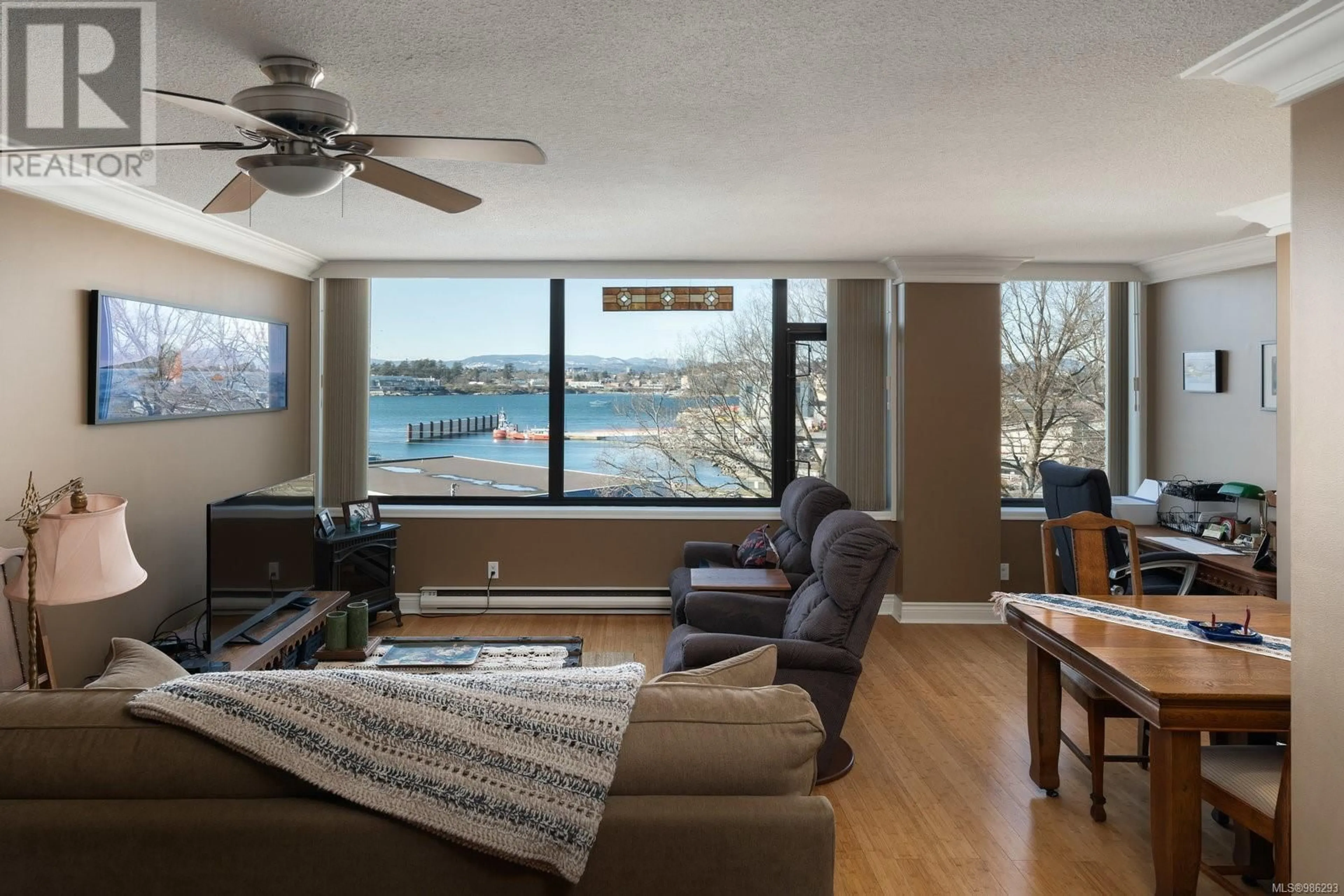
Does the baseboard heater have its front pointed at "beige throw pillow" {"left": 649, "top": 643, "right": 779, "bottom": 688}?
yes

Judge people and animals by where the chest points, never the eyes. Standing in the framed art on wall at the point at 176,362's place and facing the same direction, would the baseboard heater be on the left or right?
on its left

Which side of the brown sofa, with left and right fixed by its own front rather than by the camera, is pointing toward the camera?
back

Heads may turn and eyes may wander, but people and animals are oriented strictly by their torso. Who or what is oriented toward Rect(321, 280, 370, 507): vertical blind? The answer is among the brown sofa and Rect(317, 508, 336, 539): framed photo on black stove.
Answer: the brown sofa

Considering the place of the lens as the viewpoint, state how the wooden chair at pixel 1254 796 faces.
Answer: facing away from the viewer and to the left of the viewer

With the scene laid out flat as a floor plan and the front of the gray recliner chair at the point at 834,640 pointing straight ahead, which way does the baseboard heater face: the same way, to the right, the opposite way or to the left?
to the left

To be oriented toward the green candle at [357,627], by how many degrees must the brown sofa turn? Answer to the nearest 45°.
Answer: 0° — it already faces it

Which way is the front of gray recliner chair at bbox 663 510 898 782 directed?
to the viewer's left
